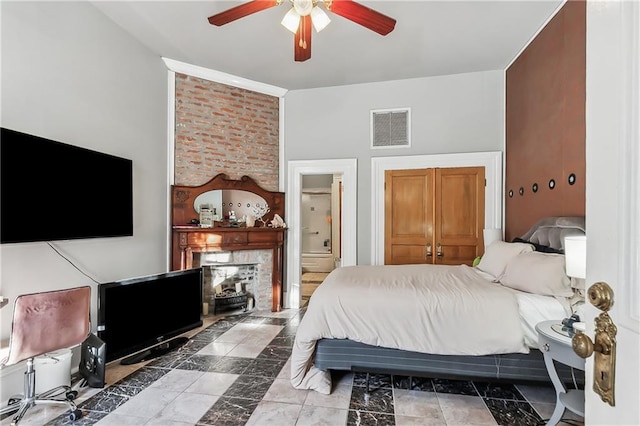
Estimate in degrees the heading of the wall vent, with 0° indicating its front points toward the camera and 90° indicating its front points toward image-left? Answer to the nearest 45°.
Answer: approximately 0°

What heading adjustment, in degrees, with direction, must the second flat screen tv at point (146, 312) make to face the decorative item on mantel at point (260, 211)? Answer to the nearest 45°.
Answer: approximately 90° to its left

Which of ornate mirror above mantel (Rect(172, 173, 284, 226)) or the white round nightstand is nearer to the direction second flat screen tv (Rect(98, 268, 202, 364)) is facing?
the white round nightstand

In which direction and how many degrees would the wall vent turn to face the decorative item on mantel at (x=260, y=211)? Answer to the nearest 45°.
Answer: approximately 90° to its right

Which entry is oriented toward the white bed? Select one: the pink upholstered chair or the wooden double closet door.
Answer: the wooden double closet door

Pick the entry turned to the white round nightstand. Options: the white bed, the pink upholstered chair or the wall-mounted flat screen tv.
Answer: the wall-mounted flat screen tv

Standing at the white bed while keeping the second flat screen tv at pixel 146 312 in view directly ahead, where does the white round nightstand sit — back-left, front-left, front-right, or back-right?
back-left

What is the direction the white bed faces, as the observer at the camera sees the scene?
facing to the left of the viewer

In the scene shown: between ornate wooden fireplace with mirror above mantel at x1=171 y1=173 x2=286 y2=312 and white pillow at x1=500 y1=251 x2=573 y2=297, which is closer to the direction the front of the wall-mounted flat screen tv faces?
the white pillow
